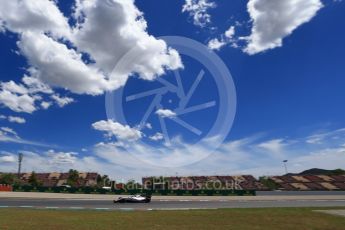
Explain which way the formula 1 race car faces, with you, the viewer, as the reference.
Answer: facing to the left of the viewer
